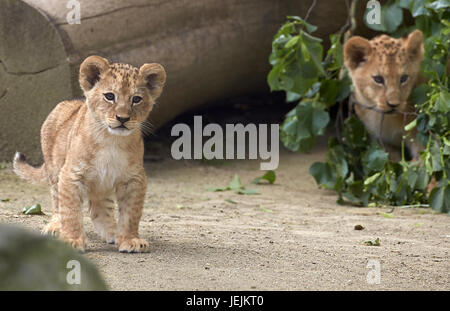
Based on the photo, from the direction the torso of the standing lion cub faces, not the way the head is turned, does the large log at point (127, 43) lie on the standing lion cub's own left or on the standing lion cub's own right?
on the standing lion cub's own left

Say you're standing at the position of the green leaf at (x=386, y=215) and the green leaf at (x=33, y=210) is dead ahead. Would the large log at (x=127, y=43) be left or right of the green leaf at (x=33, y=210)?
right

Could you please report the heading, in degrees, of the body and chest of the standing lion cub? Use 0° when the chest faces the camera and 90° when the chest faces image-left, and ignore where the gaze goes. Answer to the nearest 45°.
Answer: approximately 315°

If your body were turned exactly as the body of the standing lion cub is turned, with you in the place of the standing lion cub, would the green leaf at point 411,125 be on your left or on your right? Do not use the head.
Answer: on your left

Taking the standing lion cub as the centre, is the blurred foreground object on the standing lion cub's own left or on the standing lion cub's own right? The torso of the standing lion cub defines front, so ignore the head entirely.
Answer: on the standing lion cub's own right

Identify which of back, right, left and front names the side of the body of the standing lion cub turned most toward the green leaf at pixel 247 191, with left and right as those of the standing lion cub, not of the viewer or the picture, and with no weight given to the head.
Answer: left

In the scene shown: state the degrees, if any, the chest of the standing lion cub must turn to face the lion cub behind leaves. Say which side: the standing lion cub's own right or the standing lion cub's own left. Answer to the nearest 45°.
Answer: approximately 90° to the standing lion cub's own left

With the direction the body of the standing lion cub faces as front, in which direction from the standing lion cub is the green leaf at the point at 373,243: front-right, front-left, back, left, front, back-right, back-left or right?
front-left
